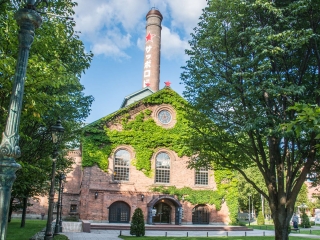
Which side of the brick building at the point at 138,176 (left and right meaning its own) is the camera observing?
front

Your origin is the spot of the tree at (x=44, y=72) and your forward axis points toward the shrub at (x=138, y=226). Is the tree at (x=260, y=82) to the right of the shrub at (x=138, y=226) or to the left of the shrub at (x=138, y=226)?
right

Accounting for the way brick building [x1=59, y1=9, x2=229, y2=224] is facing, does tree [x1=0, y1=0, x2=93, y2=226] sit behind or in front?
in front

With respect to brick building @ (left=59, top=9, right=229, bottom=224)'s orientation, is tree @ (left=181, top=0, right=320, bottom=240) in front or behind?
in front

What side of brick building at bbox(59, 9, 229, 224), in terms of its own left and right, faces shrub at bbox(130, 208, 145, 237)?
front

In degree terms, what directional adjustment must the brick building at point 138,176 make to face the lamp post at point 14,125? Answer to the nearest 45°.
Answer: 0° — it already faces it
